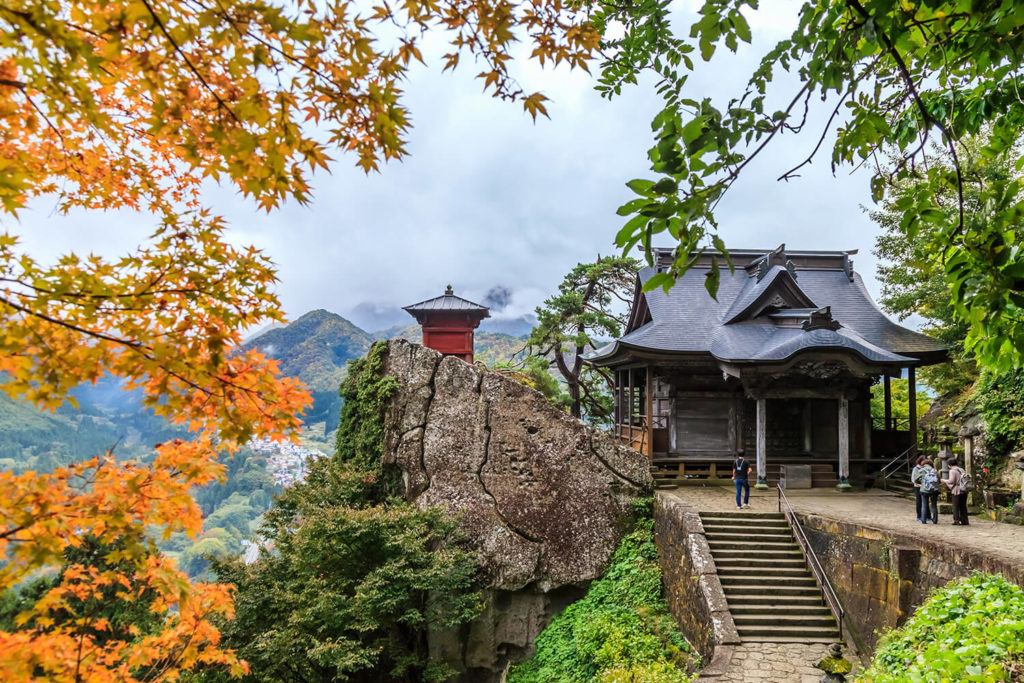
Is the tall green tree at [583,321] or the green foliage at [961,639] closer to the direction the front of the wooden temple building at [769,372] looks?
the green foliage

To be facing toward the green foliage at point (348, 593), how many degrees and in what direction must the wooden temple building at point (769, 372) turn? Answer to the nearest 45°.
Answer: approximately 45° to its right

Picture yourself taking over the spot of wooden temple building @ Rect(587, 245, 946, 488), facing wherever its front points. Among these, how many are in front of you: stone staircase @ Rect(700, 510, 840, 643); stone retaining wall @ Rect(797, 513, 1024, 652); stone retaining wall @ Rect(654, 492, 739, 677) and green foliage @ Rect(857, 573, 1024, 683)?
4

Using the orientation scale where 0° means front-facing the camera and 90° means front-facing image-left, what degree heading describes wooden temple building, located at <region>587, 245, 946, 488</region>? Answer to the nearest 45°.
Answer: approximately 0°

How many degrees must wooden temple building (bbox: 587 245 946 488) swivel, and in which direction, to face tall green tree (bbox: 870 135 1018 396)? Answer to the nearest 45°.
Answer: approximately 135° to its left

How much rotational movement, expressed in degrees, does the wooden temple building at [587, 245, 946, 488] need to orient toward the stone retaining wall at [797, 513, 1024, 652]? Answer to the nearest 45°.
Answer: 0° — it already faces it

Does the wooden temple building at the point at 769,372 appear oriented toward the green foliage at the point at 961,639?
yes

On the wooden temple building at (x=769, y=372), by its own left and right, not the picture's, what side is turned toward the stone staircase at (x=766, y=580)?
front

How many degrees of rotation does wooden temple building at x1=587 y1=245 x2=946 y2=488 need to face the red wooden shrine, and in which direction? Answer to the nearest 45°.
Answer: approximately 90° to its right

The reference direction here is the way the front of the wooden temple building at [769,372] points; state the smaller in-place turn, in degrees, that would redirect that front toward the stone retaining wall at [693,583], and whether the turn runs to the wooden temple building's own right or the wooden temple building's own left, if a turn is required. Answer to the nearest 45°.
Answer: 0° — it already faces it

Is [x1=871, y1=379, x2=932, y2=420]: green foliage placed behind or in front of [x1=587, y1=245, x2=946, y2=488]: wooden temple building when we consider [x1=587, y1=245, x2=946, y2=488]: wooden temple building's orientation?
behind

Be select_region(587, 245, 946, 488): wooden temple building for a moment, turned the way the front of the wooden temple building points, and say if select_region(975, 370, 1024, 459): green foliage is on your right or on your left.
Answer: on your left
